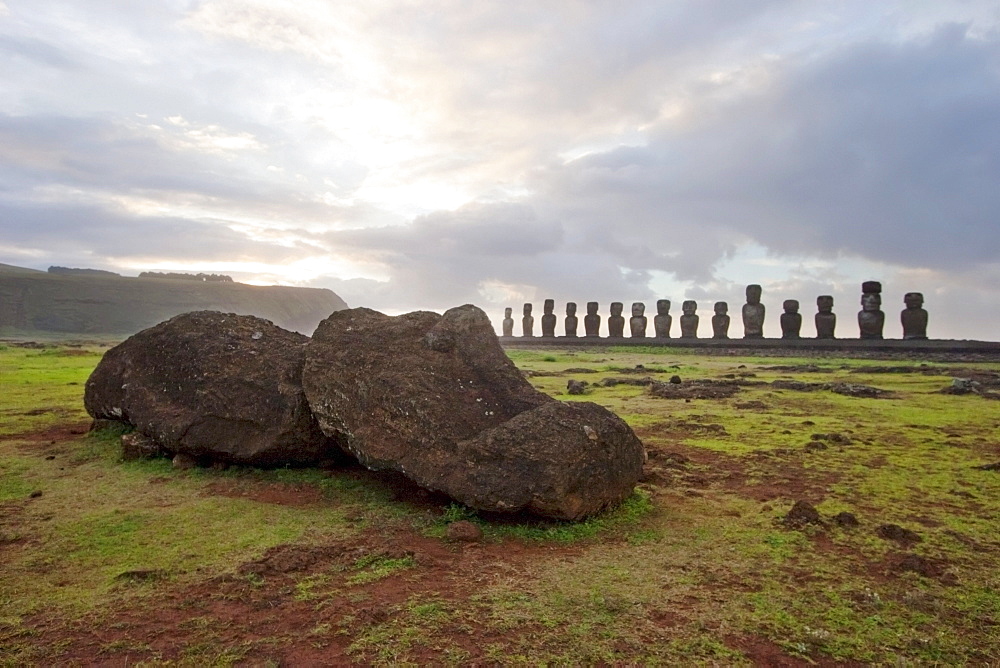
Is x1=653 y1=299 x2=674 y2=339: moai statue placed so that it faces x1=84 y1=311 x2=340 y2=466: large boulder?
yes

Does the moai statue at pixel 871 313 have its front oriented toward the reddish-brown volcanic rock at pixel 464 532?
yes

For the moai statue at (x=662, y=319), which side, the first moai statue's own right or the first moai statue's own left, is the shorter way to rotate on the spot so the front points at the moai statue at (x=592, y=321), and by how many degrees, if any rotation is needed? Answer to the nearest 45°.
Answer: approximately 135° to the first moai statue's own right

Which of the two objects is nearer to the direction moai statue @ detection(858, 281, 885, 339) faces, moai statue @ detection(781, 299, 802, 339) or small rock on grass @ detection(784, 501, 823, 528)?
the small rock on grass

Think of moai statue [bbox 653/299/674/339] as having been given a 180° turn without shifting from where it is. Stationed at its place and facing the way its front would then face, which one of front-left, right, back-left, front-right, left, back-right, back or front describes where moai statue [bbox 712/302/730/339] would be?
back-right

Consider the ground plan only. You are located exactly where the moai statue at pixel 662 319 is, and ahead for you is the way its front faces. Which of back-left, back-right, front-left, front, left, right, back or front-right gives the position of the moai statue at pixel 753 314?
front-left

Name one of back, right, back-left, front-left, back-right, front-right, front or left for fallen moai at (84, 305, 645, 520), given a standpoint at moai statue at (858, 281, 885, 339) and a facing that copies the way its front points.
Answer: front

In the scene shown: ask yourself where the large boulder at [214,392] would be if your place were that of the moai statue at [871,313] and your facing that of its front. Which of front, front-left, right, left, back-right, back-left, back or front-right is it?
front

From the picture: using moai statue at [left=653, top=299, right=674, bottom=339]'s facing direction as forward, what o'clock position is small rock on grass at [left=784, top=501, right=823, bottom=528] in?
The small rock on grass is roughly at 12 o'clock from the moai statue.

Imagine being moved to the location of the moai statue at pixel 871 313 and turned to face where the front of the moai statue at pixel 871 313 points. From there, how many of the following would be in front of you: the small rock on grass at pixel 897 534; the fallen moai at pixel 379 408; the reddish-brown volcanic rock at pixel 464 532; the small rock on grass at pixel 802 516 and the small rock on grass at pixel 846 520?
5

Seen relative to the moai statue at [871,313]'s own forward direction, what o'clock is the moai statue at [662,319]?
the moai statue at [662,319] is roughly at 4 o'clock from the moai statue at [871,313].

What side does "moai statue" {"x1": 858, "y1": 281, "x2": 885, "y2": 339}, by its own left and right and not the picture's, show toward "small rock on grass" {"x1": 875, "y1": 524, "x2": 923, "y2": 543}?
front

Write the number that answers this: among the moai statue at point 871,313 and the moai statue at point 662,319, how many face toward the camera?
2

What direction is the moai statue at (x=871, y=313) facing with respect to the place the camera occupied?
facing the viewer

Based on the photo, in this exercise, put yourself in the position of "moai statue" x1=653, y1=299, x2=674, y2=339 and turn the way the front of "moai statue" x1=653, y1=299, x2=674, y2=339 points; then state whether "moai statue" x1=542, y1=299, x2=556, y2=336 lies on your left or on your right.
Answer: on your right

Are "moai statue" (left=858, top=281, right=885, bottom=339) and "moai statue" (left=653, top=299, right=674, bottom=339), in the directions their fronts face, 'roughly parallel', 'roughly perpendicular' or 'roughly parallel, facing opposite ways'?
roughly parallel

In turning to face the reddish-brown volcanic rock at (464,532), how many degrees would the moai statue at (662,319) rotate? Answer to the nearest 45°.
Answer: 0° — it already faces it
